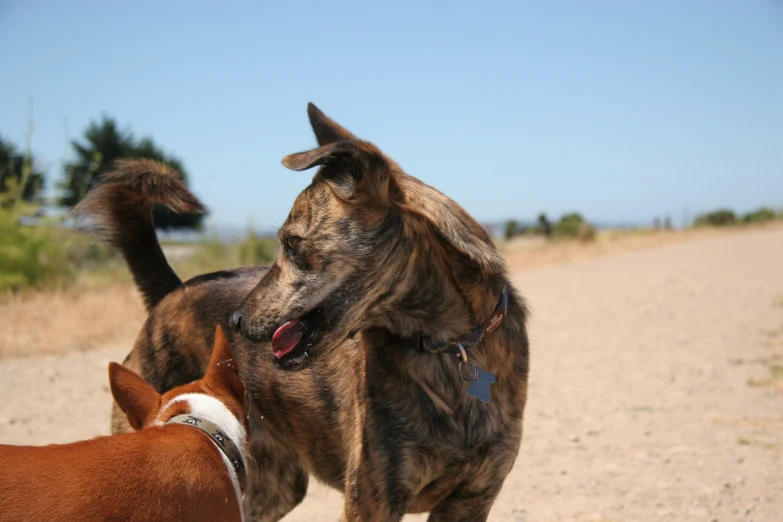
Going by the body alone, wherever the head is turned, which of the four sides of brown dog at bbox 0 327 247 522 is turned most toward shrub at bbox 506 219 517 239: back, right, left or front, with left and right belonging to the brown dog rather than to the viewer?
front

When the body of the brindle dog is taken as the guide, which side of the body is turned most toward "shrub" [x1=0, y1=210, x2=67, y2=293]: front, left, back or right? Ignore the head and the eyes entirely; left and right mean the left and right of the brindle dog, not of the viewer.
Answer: back

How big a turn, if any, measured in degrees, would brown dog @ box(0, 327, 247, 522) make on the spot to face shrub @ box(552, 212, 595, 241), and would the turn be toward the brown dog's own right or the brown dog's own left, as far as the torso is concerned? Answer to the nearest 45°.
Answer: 0° — it already faces it

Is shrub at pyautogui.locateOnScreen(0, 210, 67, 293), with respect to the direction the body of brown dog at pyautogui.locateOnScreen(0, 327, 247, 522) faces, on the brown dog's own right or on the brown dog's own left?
on the brown dog's own left

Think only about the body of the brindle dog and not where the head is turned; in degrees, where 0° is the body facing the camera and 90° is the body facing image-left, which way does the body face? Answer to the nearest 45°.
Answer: approximately 315°

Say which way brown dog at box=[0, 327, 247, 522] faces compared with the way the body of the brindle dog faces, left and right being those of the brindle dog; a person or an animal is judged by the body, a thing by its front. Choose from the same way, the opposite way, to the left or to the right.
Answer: to the left

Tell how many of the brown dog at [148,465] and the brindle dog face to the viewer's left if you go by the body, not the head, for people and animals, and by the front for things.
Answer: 0

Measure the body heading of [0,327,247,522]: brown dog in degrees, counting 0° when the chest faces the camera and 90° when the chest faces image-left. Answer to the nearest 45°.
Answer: approximately 225°

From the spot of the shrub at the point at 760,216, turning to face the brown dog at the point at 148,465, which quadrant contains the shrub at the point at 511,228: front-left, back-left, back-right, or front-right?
front-right

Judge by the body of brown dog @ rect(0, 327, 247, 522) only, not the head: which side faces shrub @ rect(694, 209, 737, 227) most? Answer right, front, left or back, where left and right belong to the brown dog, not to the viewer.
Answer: front

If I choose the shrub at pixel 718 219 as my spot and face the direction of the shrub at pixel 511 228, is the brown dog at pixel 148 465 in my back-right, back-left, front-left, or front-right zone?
front-left
